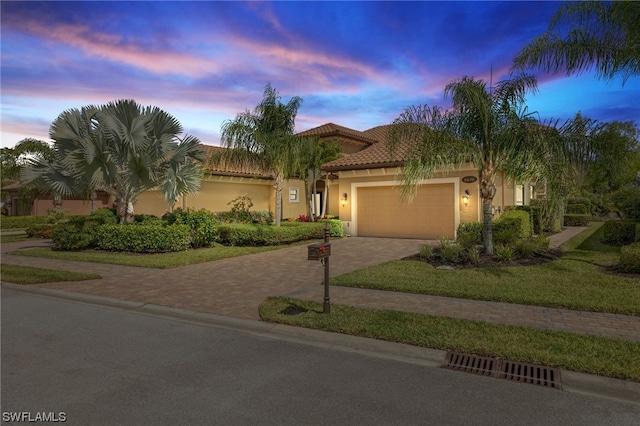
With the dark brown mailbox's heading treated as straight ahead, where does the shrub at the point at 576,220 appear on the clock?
The shrub is roughly at 6 o'clock from the dark brown mailbox.

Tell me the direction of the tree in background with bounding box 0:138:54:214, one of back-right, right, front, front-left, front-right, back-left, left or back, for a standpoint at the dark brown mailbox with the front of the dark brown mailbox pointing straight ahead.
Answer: right

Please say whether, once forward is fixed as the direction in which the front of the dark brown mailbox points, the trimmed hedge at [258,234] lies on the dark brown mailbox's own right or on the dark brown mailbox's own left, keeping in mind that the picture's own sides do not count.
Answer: on the dark brown mailbox's own right

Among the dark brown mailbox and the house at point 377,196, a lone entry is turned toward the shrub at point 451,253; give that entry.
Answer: the house

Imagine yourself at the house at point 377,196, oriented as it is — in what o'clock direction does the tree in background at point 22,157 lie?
The tree in background is roughly at 4 o'clock from the house.

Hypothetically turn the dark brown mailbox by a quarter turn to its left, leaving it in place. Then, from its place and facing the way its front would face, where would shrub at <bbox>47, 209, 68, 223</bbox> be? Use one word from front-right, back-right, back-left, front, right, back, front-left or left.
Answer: back

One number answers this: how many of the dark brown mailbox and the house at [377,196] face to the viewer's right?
0

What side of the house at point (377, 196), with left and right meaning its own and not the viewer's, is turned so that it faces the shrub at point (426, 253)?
front

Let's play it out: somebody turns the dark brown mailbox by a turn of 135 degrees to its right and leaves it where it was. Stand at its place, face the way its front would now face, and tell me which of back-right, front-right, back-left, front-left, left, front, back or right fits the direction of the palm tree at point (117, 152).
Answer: front-left

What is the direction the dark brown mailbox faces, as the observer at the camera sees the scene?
facing the viewer and to the left of the viewer

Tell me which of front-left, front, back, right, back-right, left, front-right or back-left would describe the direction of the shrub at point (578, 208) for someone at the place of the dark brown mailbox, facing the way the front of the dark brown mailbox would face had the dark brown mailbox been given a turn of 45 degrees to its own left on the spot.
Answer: back-left

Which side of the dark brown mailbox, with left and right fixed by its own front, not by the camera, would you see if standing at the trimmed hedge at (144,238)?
right

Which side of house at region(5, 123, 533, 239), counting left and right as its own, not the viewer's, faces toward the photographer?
front

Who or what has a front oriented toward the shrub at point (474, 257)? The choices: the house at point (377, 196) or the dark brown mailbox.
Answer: the house

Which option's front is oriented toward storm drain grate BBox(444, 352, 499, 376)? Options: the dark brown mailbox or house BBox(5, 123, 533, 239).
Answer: the house

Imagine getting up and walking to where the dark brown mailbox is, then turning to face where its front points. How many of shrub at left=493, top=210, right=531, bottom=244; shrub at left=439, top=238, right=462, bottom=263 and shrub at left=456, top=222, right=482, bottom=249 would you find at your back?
3

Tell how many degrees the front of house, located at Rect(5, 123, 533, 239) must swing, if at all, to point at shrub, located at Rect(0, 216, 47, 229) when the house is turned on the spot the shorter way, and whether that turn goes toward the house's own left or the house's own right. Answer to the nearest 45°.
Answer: approximately 135° to the house's own right

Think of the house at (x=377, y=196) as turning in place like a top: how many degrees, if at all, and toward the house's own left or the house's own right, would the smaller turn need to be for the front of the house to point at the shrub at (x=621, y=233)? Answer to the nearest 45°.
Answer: approximately 45° to the house's own left
